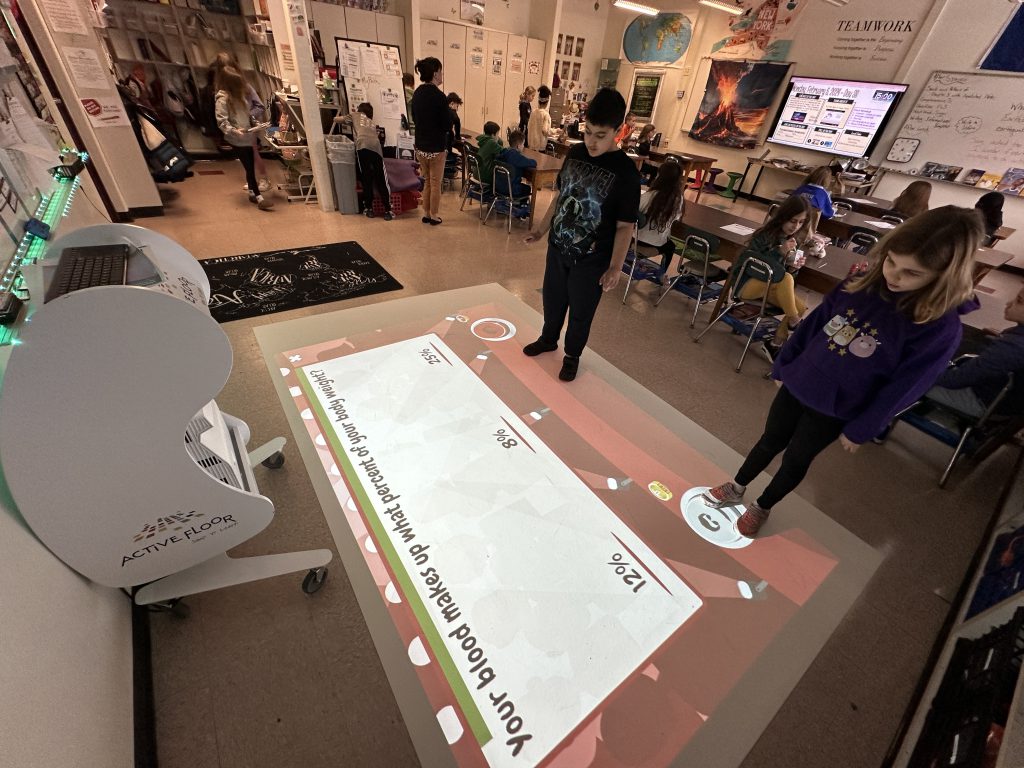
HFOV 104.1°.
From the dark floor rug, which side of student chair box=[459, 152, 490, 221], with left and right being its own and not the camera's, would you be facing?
back

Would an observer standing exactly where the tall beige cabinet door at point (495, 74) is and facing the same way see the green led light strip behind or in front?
in front

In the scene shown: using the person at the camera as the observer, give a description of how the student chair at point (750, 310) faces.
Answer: facing away from the viewer and to the right of the viewer

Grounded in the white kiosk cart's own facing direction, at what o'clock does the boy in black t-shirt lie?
The boy in black t-shirt is roughly at 12 o'clock from the white kiosk cart.

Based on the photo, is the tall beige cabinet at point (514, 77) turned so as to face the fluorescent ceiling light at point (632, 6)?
no

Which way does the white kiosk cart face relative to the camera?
to the viewer's right

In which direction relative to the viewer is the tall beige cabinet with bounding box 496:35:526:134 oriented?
toward the camera

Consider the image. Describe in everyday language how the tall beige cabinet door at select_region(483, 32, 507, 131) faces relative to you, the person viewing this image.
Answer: facing the viewer

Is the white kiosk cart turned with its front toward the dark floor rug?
no

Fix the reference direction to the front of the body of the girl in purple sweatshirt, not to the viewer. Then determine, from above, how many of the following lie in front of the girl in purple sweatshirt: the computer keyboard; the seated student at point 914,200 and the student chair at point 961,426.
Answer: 1

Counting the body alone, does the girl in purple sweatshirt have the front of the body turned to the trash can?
no

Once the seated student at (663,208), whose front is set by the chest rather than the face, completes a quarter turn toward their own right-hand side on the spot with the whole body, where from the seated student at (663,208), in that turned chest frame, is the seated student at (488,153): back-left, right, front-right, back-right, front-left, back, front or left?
back

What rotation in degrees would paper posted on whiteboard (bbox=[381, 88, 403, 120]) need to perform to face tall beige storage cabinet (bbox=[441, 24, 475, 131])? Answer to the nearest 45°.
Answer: approximately 180°
